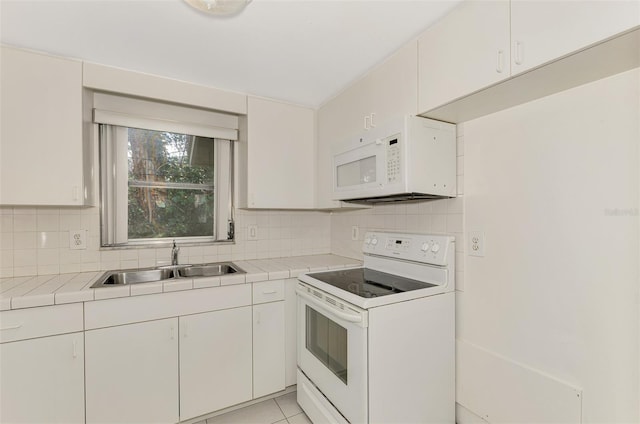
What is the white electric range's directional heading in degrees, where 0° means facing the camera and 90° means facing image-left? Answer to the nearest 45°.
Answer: approximately 45°

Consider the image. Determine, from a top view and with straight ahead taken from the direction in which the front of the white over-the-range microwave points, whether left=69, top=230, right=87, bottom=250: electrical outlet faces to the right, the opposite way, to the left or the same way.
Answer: to the left

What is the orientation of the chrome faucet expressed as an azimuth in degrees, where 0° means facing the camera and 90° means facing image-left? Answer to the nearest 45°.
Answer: approximately 0°

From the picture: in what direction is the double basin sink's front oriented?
toward the camera

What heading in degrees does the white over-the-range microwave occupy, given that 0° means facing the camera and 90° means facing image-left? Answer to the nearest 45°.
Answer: approximately 45°

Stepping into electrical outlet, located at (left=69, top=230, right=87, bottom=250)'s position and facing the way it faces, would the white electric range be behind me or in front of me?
in front

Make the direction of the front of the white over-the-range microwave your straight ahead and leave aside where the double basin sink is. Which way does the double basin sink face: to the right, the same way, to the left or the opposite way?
to the left

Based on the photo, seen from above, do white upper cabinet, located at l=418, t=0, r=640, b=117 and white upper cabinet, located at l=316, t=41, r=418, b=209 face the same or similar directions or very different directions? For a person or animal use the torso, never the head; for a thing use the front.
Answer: same or similar directions

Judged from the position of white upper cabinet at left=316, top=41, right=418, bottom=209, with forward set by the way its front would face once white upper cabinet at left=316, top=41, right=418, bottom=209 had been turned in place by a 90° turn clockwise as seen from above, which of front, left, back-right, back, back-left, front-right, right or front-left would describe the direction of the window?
front-left

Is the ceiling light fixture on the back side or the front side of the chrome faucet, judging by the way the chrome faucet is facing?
on the front side

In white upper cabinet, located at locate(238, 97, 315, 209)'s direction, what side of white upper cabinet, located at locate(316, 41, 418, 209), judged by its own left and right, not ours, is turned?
right

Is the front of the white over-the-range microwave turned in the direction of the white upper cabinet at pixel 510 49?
no

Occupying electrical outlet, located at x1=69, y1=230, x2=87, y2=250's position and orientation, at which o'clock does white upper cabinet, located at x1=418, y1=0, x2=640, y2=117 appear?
The white upper cabinet is roughly at 11 o'clock from the electrical outlet.

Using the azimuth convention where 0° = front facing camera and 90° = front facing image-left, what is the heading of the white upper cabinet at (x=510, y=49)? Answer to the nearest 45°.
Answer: approximately 45°

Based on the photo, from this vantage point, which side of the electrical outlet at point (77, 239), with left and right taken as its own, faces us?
front

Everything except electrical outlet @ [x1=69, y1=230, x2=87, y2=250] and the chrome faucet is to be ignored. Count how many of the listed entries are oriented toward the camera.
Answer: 2

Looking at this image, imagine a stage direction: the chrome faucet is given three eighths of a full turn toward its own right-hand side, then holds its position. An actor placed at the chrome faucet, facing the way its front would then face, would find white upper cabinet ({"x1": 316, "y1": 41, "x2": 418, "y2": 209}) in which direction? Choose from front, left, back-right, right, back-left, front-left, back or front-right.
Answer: back

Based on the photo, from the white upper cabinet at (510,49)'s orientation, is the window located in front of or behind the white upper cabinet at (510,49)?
in front

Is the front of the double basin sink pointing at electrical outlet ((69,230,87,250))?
no
